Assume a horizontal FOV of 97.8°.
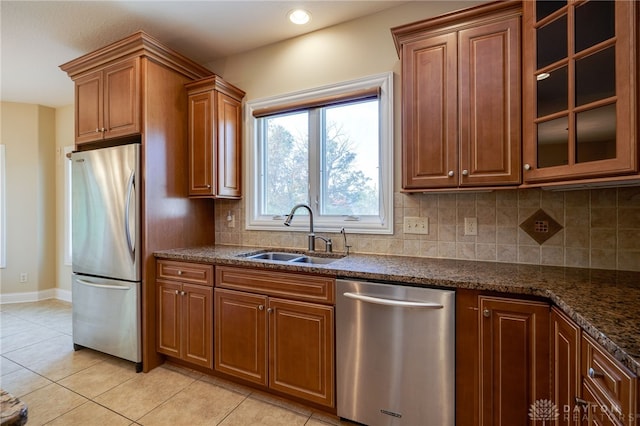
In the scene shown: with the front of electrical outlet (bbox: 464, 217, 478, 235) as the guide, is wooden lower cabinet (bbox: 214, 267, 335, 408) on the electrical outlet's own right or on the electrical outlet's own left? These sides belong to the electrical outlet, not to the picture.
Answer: on the electrical outlet's own right

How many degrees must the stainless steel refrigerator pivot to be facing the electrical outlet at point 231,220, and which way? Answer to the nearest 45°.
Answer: approximately 135° to its left

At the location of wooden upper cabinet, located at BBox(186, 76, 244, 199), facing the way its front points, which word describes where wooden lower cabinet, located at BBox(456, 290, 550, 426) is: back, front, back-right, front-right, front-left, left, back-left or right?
left

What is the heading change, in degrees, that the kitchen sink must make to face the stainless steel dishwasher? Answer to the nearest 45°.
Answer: approximately 90° to its left

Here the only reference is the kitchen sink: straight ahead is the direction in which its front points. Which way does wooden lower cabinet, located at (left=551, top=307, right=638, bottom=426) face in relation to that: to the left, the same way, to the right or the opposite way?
to the right

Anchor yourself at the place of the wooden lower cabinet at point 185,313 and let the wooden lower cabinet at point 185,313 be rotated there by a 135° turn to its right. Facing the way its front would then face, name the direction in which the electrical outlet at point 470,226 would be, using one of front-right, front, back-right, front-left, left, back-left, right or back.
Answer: back-right

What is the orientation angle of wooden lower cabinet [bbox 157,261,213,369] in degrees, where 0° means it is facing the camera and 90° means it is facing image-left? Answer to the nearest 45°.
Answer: approximately 45°

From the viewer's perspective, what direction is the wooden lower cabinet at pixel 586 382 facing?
to the viewer's left

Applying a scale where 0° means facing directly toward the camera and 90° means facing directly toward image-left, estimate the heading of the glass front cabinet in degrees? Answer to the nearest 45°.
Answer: approximately 45°
